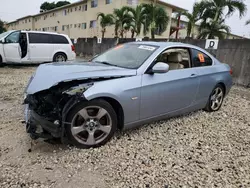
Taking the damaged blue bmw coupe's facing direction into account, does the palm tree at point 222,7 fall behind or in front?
behind

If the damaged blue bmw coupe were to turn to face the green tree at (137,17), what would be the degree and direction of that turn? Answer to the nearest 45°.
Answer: approximately 135° to its right

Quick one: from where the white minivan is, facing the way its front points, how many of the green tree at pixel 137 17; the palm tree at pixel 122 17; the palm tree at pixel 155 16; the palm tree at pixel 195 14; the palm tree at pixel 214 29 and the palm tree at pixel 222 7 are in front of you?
0

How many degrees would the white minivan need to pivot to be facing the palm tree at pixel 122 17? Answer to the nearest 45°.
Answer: approximately 135° to its right

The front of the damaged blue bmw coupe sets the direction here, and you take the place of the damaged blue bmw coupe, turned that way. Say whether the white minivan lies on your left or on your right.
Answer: on your right

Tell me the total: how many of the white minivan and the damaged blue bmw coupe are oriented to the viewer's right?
0

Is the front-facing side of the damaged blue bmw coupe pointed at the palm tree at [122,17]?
no

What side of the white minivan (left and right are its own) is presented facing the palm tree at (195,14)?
back

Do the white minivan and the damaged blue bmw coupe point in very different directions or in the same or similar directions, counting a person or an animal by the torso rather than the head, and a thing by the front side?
same or similar directions

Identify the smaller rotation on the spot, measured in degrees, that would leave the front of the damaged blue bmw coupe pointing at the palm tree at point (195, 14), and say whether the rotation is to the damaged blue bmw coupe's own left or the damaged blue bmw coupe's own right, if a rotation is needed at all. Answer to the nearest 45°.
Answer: approximately 135° to the damaged blue bmw coupe's own right

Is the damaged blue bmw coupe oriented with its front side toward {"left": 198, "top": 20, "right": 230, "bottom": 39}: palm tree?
no

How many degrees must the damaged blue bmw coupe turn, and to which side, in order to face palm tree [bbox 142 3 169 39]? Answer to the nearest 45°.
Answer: approximately 135° to its right

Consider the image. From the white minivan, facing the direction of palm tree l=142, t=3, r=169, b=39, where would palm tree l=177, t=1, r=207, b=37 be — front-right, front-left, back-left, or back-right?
front-right

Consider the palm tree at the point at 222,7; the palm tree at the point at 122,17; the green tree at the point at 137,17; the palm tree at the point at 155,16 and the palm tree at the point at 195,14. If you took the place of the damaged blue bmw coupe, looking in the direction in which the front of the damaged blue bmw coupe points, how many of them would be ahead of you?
0

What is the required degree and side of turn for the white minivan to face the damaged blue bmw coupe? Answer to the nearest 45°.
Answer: approximately 90° to its left

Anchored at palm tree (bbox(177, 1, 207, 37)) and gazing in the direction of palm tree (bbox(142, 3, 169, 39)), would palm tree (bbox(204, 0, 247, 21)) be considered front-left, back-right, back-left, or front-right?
back-left

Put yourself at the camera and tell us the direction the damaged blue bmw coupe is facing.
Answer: facing the viewer and to the left of the viewer

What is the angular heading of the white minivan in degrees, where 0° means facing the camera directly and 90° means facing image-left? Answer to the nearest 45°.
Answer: approximately 90°

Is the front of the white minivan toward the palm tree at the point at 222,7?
no
